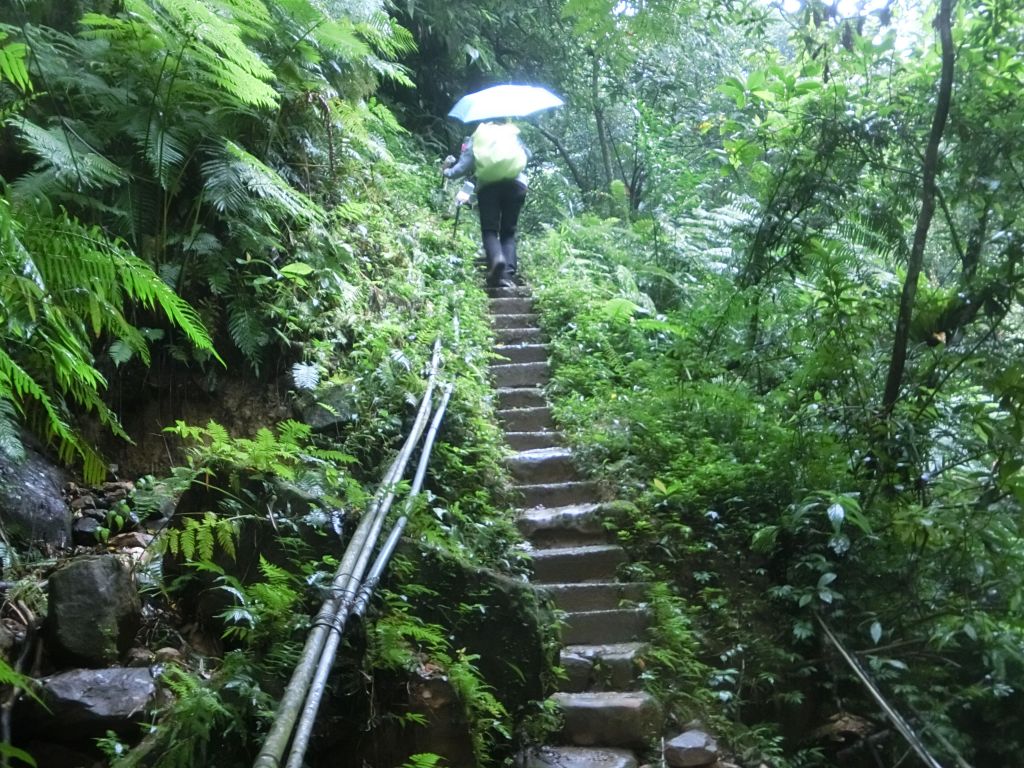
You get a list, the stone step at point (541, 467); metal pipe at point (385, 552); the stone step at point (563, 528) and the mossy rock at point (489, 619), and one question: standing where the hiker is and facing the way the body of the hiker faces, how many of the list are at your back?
4

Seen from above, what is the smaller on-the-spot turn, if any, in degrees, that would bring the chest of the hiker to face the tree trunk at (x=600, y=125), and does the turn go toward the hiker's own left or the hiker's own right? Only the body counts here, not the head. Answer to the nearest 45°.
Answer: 0° — they already face it

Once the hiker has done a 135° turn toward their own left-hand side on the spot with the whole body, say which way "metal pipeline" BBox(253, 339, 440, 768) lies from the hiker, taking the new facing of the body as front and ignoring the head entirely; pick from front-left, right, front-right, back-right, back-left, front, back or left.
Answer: front-left

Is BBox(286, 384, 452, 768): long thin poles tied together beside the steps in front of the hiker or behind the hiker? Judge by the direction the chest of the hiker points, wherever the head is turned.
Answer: behind

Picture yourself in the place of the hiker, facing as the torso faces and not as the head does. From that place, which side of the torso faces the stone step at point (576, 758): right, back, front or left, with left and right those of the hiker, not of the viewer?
back

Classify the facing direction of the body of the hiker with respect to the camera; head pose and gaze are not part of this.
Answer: away from the camera

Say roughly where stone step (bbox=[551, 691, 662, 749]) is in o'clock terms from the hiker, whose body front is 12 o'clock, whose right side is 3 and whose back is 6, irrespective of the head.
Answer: The stone step is roughly at 6 o'clock from the hiker.

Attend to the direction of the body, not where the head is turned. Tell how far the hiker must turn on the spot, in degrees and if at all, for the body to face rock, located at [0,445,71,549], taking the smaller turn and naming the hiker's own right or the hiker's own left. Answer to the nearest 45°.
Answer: approximately 180°

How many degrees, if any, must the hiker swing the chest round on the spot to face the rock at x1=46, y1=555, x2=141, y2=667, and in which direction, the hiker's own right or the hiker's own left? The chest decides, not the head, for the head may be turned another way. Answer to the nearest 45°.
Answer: approximately 180°

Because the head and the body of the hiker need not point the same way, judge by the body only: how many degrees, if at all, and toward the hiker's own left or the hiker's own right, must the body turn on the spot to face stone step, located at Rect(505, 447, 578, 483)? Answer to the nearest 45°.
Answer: approximately 180°

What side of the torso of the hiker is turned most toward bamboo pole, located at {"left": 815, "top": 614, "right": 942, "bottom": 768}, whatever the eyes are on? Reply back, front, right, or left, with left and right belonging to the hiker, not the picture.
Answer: back

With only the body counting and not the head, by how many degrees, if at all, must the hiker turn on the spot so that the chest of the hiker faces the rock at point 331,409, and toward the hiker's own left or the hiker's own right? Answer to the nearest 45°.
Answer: approximately 180°

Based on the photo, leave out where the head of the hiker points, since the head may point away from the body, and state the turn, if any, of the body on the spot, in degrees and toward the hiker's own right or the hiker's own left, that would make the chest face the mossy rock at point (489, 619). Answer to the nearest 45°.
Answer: approximately 180°

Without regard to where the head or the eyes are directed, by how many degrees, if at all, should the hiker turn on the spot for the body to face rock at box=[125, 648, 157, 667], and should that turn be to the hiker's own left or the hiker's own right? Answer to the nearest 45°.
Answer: approximately 180°

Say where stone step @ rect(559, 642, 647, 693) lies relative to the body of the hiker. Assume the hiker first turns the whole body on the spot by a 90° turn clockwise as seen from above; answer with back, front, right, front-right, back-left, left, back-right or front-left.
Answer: right
